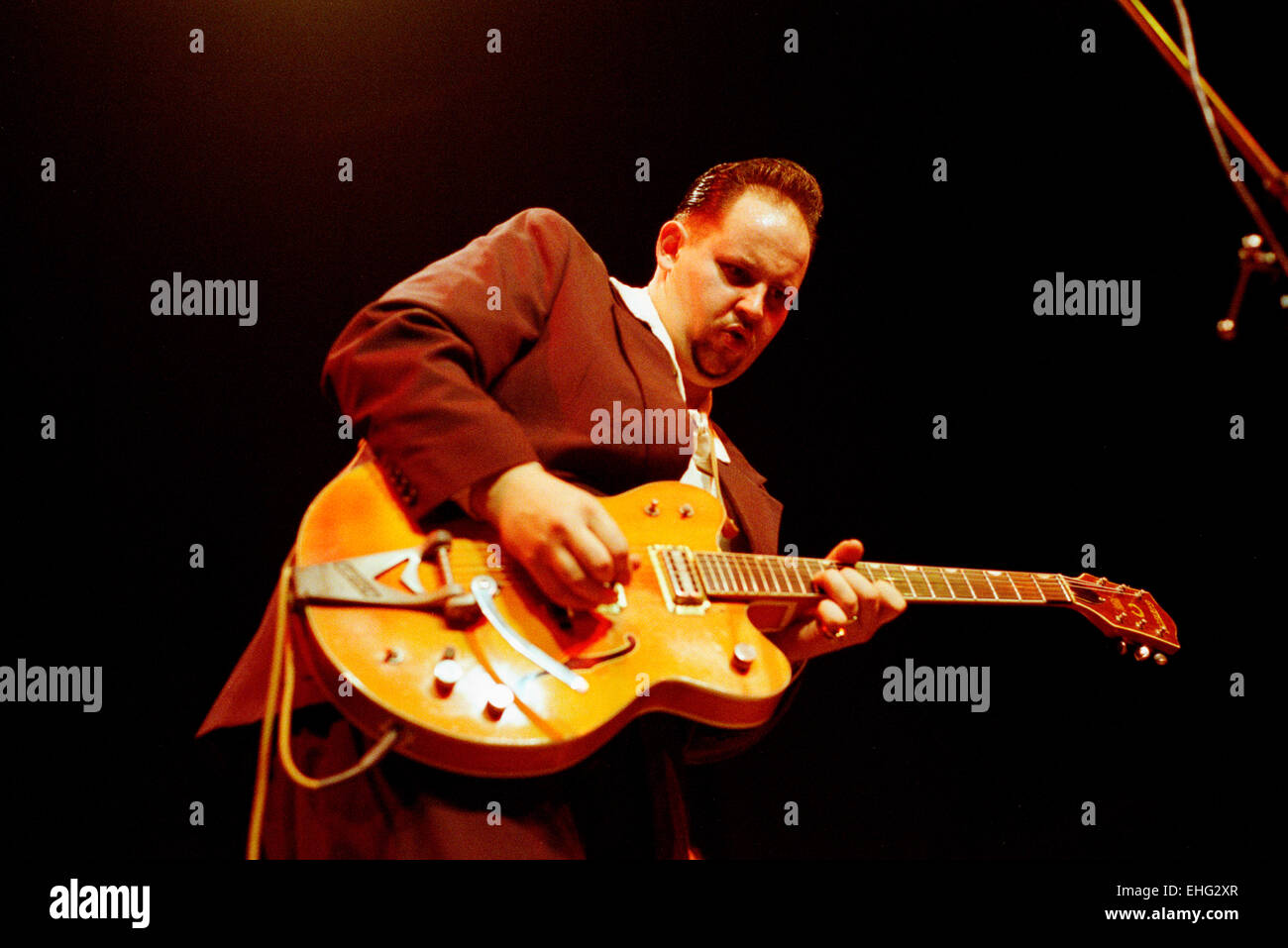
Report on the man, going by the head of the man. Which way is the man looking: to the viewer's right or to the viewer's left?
to the viewer's right

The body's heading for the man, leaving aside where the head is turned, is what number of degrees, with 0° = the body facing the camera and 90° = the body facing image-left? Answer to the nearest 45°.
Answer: approximately 315°
